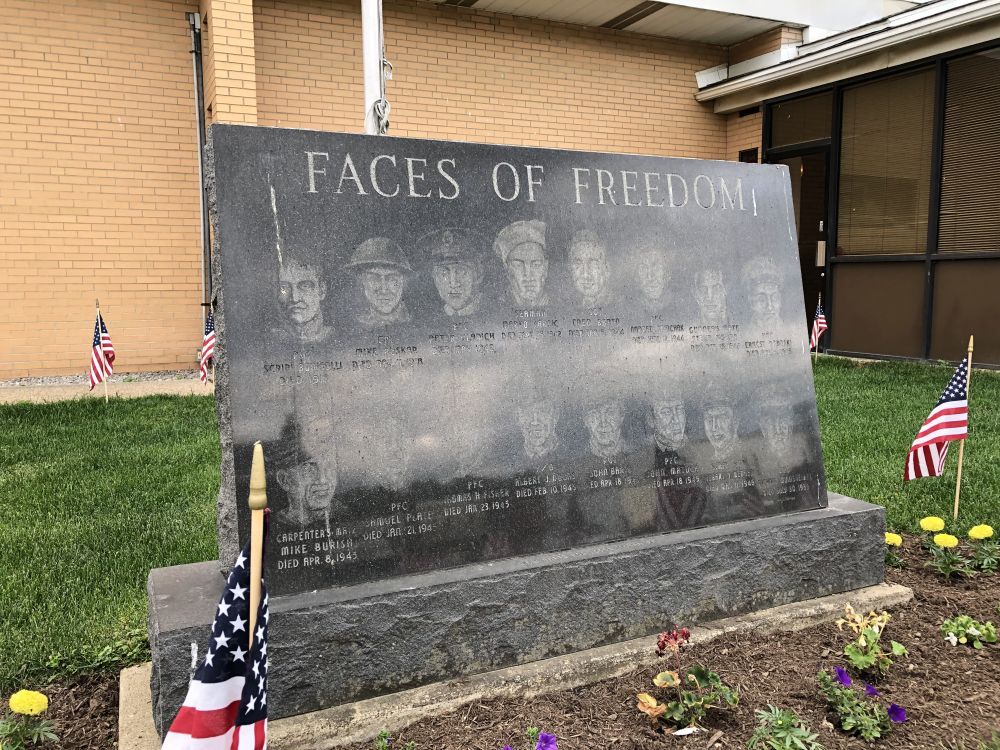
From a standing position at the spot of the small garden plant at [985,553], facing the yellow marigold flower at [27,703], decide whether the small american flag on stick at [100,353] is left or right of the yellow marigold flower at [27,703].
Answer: right

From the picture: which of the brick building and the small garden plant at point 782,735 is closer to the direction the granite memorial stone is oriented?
the small garden plant

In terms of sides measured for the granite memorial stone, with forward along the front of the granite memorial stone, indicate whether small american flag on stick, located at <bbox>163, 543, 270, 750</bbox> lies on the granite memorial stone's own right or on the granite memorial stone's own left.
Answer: on the granite memorial stone's own right

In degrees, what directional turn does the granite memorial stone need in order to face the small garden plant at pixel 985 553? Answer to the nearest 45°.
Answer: approximately 45° to its left

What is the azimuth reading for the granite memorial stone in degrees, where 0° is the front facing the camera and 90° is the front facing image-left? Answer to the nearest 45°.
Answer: approximately 315°

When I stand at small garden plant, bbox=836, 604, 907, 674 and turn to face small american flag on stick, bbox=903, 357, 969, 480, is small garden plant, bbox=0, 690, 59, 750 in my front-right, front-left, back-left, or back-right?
back-left

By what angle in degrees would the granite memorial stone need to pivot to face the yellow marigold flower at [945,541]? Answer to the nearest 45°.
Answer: approximately 45° to its left

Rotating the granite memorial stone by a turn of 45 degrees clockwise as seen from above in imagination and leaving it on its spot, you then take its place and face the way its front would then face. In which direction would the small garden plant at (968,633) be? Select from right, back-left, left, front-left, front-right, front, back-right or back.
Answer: left

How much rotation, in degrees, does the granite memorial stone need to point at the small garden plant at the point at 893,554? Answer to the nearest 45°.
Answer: approximately 90° to its left

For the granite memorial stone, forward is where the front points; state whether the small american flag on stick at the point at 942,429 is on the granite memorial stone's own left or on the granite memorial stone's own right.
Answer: on the granite memorial stone's own left
